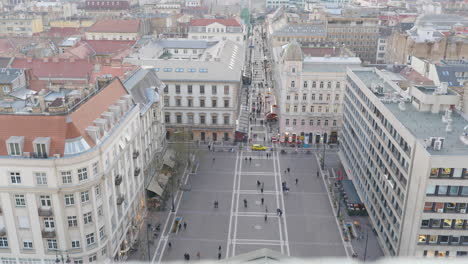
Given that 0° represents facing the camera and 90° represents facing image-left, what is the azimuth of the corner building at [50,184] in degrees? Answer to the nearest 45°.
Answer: approximately 315°

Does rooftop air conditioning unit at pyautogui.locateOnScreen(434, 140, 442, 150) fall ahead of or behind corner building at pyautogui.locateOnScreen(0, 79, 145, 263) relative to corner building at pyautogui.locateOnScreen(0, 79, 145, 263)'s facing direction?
ahead
